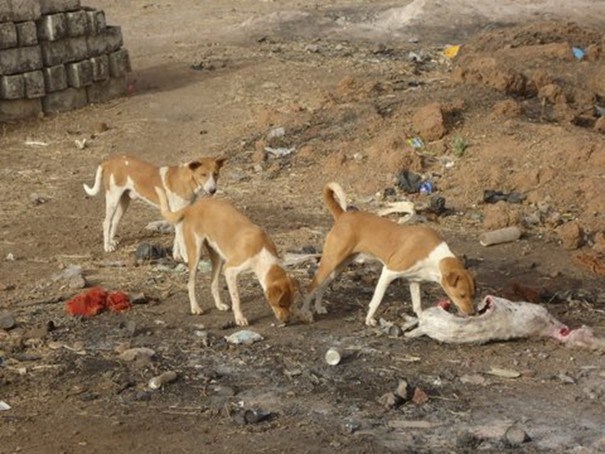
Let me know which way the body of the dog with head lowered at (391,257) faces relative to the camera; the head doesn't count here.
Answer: to the viewer's right

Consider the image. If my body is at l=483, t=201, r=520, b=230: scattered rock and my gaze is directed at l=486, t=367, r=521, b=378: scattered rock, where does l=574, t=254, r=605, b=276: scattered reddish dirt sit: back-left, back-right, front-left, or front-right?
front-left

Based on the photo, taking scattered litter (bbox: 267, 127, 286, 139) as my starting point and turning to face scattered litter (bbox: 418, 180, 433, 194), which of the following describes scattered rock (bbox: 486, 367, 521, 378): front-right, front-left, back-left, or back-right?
front-right

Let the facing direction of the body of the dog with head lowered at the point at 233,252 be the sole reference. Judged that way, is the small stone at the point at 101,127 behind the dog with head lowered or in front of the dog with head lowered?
behind

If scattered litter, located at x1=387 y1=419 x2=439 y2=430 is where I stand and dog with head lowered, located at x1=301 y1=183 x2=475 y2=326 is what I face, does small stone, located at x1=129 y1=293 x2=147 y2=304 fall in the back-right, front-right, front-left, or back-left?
front-left

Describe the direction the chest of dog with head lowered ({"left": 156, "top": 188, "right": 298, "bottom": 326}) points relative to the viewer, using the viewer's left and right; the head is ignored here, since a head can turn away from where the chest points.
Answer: facing the viewer and to the right of the viewer

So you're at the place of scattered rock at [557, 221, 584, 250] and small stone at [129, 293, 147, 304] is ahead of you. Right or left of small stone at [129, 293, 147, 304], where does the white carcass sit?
left

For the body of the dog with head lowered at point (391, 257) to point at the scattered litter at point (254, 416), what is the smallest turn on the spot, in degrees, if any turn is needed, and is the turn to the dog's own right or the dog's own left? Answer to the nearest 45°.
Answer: approximately 135° to the dog's own right

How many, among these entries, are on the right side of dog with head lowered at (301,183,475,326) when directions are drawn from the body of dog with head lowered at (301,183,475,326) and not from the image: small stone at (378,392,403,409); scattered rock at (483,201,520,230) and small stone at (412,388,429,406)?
2

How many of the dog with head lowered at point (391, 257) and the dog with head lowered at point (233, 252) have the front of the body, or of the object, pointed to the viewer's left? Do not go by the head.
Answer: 0

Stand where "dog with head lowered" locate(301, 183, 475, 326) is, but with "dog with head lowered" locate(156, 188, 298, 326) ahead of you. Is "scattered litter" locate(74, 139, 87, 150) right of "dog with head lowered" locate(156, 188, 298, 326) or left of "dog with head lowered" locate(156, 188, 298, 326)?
right

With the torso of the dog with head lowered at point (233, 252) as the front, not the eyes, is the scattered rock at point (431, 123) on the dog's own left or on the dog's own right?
on the dog's own left

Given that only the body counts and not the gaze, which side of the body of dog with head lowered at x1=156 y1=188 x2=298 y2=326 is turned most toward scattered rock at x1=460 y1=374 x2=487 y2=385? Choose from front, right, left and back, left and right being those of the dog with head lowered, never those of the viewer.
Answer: front

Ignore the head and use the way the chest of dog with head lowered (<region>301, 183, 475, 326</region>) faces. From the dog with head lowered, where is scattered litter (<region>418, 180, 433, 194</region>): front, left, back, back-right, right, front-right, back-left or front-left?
left

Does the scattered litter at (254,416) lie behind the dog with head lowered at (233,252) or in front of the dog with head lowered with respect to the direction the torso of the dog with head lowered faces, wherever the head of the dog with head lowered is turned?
in front

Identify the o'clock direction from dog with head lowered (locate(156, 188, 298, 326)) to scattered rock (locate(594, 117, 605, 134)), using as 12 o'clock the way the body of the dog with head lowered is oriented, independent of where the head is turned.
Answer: The scattered rock is roughly at 9 o'clock from the dog with head lowered.
